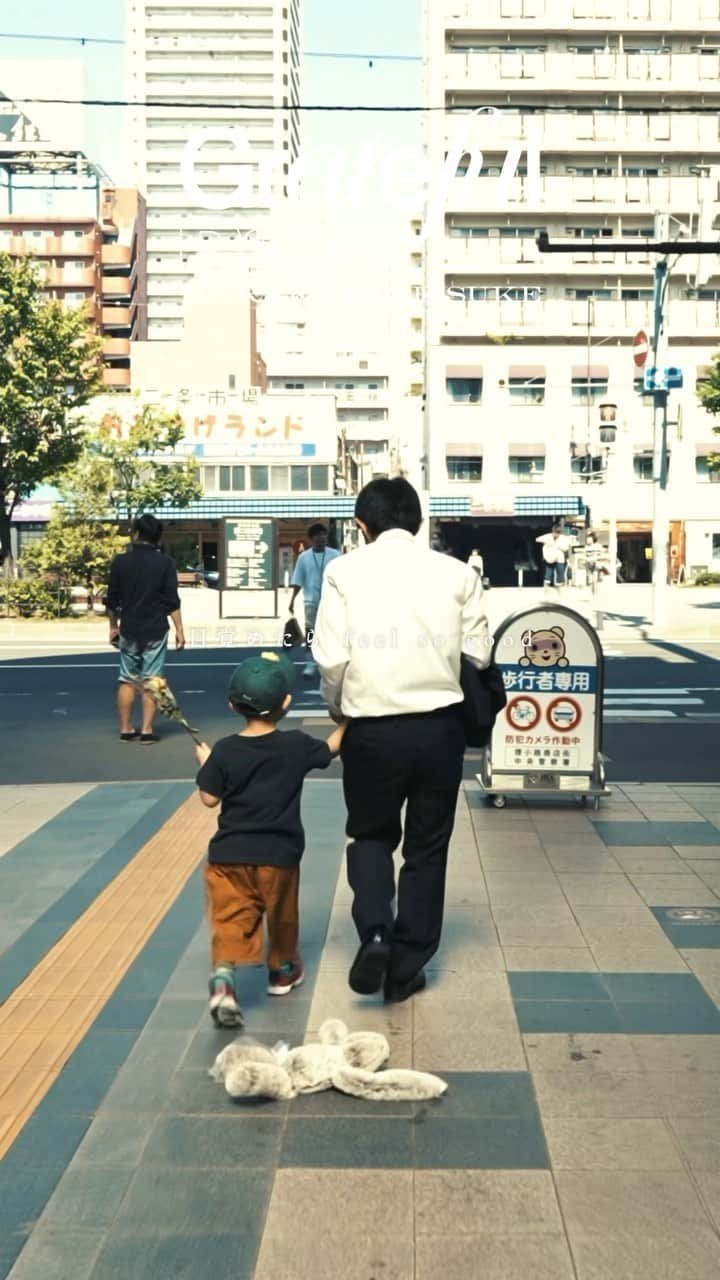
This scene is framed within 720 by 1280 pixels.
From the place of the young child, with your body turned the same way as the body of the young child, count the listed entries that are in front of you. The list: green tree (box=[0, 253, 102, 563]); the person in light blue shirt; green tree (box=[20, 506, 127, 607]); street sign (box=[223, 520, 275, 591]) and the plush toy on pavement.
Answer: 4

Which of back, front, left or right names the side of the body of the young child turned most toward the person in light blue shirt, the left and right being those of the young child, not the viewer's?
front

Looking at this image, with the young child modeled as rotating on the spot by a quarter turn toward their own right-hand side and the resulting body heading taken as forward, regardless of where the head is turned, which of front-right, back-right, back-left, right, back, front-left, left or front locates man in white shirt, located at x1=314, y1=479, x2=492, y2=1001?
front

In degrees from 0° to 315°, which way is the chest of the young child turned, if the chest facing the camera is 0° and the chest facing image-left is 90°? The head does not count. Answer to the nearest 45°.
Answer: approximately 180°

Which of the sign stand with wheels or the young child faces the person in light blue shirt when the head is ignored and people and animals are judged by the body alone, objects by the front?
the young child

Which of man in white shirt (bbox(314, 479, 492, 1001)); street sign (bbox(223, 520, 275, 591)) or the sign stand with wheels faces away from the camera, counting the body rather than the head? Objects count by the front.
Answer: the man in white shirt

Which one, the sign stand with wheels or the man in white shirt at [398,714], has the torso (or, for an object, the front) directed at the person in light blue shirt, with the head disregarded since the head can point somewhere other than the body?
the man in white shirt

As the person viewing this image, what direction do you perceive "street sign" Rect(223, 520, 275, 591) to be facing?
facing the viewer

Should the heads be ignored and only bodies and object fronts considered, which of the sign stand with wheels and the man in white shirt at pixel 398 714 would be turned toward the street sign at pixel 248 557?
the man in white shirt

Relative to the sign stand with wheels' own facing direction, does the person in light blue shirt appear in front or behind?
behind

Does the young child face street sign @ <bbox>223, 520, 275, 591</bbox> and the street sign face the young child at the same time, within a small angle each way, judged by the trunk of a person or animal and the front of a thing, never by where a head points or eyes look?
yes

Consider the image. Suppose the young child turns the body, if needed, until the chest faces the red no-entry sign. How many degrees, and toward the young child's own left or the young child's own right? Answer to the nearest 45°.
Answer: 0° — they already face it

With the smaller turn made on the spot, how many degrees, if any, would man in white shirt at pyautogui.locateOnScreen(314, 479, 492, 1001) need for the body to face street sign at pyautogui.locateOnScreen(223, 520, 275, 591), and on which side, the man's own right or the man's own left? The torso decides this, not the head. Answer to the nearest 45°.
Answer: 0° — they already face it

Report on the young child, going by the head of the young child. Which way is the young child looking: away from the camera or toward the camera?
away from the camera

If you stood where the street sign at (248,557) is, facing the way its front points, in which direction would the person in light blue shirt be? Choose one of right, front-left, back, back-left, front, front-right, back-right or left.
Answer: front

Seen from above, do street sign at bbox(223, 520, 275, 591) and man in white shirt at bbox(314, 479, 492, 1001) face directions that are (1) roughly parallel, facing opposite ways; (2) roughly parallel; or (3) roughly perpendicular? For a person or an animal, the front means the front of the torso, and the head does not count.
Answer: roughly parallel, facing opposite ways

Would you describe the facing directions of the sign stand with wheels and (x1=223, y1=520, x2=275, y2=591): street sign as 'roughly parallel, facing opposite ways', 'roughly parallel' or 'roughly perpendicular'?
roughly parallel

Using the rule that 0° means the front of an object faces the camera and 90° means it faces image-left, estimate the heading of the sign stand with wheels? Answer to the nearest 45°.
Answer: approximately 0°

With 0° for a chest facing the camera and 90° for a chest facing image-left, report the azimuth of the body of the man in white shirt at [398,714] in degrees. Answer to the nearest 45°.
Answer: approximately 180°

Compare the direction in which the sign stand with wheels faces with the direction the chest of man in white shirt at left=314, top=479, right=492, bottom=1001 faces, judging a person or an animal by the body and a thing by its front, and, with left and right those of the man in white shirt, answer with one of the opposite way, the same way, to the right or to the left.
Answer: the opposite way

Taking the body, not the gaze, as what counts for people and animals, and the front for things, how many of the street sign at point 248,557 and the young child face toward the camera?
1
